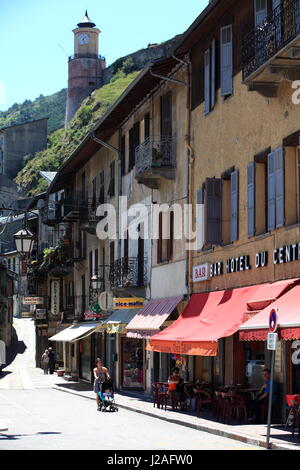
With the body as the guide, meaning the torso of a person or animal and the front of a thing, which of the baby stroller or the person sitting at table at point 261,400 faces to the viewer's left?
the person sitting at table

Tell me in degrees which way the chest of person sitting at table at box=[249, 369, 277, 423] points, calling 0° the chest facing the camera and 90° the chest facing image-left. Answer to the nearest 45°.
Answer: approximately 90°

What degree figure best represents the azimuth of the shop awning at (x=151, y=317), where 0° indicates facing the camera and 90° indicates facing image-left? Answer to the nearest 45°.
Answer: approximately 45°

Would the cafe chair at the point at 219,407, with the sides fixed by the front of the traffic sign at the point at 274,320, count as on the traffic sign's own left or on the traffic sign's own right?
on the traffic sign's own right

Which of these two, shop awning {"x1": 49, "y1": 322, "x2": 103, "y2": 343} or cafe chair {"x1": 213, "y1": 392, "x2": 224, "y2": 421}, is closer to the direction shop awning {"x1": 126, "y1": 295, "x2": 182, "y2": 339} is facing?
the cafe chair

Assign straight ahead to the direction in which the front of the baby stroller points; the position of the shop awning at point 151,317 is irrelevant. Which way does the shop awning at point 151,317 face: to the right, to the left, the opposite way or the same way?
to the right

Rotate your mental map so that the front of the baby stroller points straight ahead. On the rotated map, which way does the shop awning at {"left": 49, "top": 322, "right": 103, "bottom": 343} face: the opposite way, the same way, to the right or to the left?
to the right

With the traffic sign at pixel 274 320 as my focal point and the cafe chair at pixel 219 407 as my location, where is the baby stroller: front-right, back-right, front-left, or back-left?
back-right

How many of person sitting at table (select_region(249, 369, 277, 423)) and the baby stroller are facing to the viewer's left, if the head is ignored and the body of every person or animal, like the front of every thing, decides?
1

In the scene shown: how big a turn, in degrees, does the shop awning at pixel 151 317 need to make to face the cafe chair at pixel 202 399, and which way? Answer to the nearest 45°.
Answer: approximately 45° to its left

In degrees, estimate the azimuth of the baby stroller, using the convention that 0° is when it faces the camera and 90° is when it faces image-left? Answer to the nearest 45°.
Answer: approximately 315°

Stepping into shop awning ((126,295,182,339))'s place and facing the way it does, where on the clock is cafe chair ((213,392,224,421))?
The cafe chair is roughly at 10 o'clock from the shop awning.

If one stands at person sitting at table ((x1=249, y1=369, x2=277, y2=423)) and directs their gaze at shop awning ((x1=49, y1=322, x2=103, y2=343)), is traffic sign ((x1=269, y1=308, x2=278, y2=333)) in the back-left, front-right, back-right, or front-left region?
back-left
